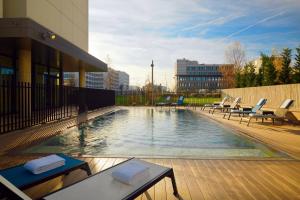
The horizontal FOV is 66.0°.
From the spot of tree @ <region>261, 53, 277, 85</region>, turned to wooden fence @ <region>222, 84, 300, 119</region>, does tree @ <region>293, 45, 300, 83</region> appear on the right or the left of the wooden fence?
left

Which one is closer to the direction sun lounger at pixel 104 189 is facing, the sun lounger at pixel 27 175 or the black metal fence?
the black metal fence

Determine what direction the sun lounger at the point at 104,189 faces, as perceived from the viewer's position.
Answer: facing away from the viewer and to the right of the viewer

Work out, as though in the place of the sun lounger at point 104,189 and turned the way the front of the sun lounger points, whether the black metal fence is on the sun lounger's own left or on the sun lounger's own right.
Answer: on the sun lounger's own left

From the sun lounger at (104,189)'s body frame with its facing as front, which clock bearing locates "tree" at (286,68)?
The tree is roughly at 12 o'clock from the sun lounger.

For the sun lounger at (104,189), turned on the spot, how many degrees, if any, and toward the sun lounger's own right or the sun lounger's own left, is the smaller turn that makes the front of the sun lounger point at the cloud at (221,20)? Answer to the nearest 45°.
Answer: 0° — it already faces it

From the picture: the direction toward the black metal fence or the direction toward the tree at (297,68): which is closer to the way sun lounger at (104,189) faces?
the tree
